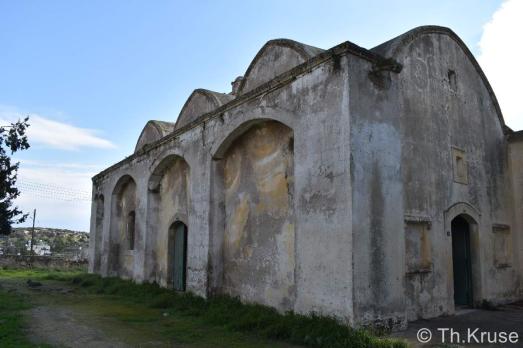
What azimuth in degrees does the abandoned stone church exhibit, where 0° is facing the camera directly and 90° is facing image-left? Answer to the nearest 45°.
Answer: approximately 315°
